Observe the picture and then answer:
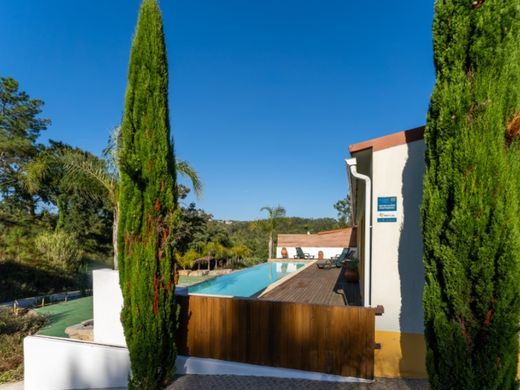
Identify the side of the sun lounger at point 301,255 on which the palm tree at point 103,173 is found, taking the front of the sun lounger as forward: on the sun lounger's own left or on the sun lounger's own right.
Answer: on the sun lounger's own right

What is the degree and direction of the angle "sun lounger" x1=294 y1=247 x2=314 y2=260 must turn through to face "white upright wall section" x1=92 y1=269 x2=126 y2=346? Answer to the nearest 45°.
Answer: approximately 90° to its right

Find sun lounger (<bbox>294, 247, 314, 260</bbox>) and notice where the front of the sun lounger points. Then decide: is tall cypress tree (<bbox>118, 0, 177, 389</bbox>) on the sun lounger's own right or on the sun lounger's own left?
on the sun lounger's own right

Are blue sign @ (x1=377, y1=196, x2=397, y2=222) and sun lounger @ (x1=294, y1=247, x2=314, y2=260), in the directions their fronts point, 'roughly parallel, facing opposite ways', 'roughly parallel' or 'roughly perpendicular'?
roughly perpendicular

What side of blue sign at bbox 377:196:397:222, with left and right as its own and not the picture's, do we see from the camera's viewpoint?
front

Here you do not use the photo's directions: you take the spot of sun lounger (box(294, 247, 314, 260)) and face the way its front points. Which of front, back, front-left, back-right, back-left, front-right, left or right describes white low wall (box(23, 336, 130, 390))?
right

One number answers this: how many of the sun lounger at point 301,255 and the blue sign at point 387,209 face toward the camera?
1
